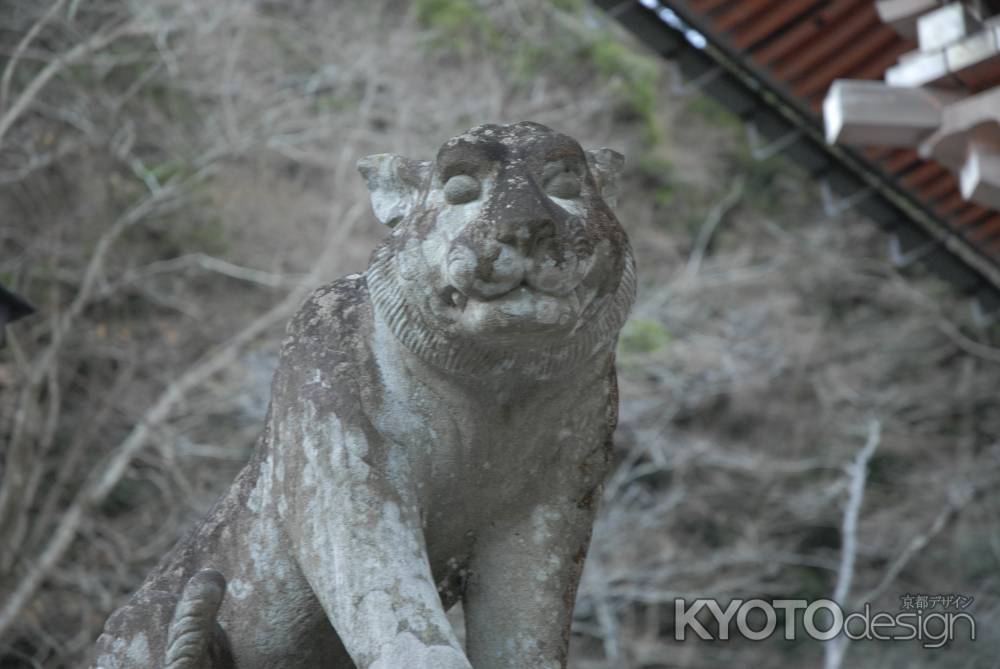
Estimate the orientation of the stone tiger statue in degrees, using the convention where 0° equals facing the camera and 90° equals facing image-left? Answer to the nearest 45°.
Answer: approximately 315°
